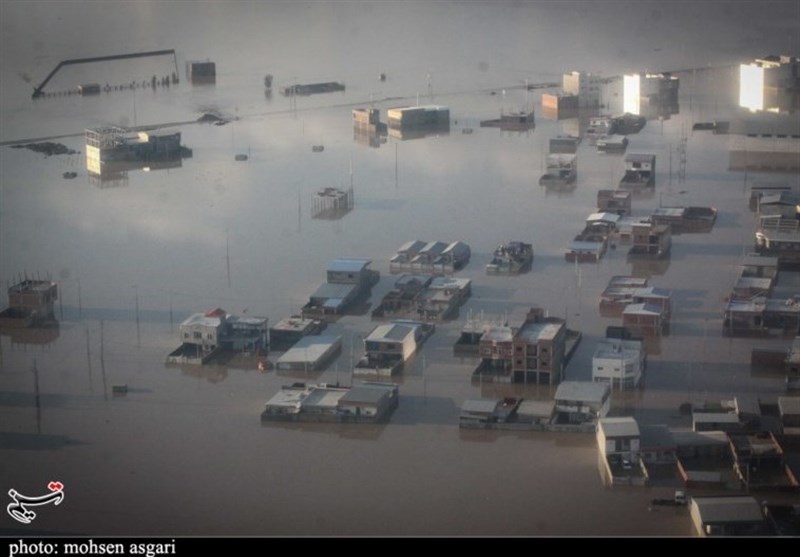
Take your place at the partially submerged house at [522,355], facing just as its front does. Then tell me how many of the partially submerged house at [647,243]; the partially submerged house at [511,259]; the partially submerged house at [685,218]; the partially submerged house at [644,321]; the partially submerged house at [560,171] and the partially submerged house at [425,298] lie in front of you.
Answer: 0

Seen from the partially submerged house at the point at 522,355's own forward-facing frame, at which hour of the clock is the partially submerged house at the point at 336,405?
the partially submerged house at the point at 336,405 is roughly at 2 o'clock from the partially submerged house at the point at 522,355.

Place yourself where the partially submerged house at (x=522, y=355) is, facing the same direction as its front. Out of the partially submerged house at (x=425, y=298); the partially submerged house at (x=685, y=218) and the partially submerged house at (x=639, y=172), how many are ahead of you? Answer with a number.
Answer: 0

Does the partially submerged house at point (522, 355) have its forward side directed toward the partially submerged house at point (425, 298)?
no

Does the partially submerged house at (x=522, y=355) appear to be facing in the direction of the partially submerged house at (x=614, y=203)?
no

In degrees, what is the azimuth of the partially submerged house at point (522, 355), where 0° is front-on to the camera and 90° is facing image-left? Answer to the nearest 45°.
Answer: approximately 0°

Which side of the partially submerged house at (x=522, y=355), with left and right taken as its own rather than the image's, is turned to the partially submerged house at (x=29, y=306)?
right

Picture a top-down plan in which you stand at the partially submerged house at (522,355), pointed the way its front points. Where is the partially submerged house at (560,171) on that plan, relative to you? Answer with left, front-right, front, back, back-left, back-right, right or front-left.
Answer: back

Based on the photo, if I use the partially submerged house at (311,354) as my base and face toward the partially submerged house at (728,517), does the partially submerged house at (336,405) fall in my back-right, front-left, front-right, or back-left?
front-right

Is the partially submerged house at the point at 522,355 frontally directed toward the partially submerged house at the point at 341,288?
no

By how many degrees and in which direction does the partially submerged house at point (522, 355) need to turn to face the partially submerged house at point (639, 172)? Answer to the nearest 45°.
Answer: approximately 180°

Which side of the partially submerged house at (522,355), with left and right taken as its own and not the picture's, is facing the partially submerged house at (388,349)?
right

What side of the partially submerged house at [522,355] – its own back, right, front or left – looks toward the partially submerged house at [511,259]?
back
